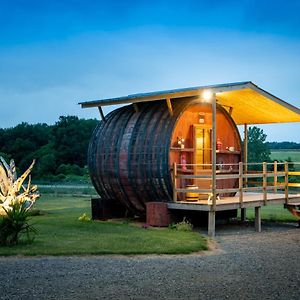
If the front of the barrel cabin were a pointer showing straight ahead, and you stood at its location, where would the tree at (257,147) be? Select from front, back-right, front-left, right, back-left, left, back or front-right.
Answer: back-left

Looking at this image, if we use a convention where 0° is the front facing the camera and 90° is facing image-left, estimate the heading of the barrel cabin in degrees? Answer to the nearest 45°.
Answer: approximately 315°
